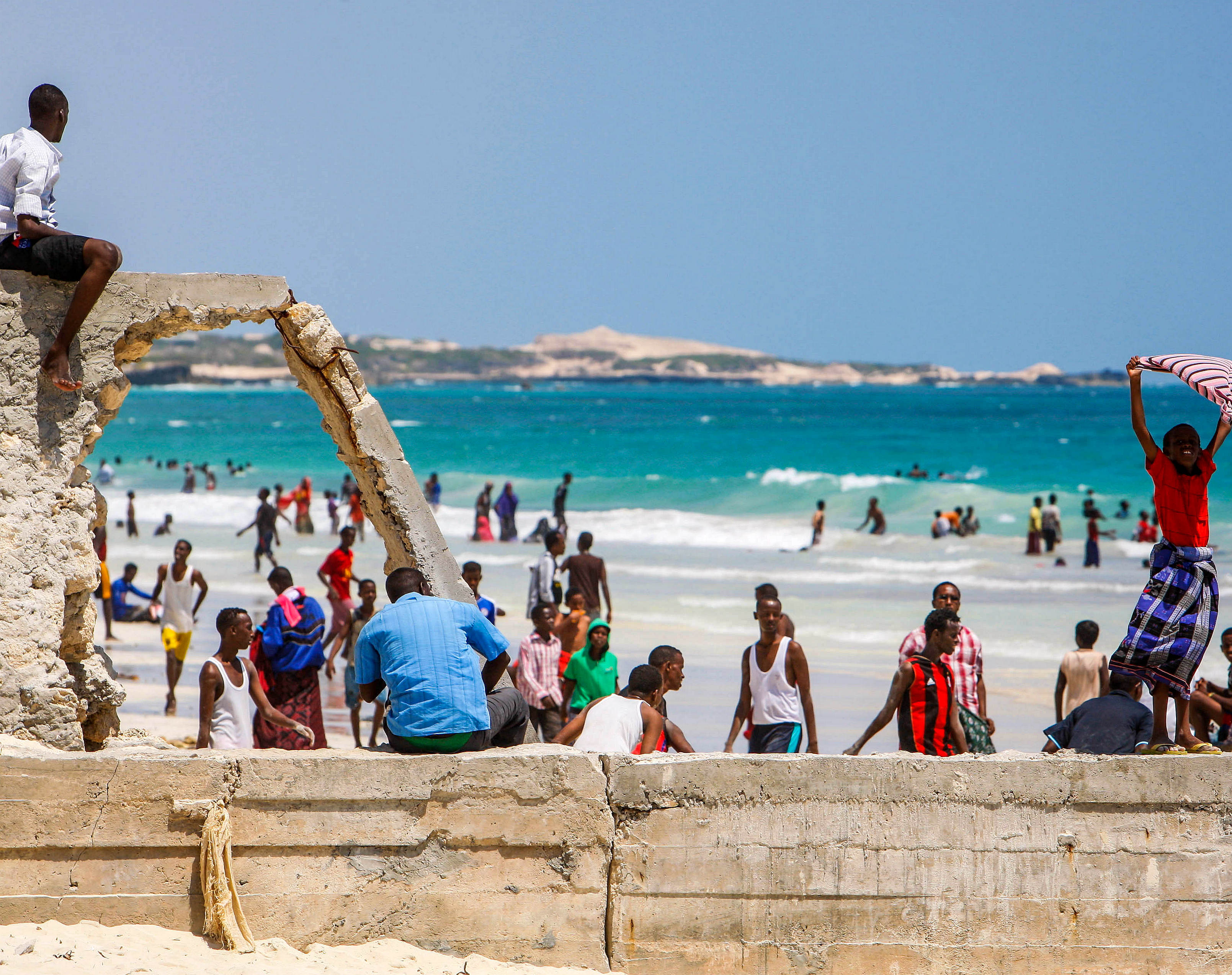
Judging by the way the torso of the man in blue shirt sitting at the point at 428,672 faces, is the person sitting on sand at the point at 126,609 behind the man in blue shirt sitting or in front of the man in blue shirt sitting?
in front

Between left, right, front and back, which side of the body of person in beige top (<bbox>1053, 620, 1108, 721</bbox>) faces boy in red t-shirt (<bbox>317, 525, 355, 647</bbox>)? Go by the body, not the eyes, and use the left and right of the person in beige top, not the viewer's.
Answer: left

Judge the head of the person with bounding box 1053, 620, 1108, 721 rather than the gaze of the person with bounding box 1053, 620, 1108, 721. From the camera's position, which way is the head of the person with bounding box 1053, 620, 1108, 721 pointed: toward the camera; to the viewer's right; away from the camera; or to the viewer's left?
away from the camera

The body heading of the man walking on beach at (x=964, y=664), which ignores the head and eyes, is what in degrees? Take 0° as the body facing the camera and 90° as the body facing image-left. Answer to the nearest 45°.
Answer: approximately 0°

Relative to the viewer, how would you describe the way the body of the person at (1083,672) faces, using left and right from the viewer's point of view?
facing away from the viewer

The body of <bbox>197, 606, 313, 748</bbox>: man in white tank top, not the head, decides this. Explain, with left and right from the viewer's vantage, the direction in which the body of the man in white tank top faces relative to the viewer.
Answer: facing the viewer and to the right of the viewer

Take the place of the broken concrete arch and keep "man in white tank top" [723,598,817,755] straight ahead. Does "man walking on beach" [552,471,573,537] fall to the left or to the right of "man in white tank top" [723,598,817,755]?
left

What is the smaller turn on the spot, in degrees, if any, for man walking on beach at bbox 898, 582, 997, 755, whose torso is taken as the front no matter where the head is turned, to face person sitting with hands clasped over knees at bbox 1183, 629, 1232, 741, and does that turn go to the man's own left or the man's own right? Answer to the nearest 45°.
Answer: approximately 135° to the man's own left

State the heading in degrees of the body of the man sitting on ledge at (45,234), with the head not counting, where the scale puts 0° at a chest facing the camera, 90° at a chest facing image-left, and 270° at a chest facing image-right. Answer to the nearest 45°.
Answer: approximately 270°

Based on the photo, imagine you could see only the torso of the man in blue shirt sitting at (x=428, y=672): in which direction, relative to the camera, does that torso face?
away from the camera

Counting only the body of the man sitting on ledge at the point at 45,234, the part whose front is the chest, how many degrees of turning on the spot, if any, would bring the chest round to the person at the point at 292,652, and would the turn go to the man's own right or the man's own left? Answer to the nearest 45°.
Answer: approximately 45° to the man's own left
